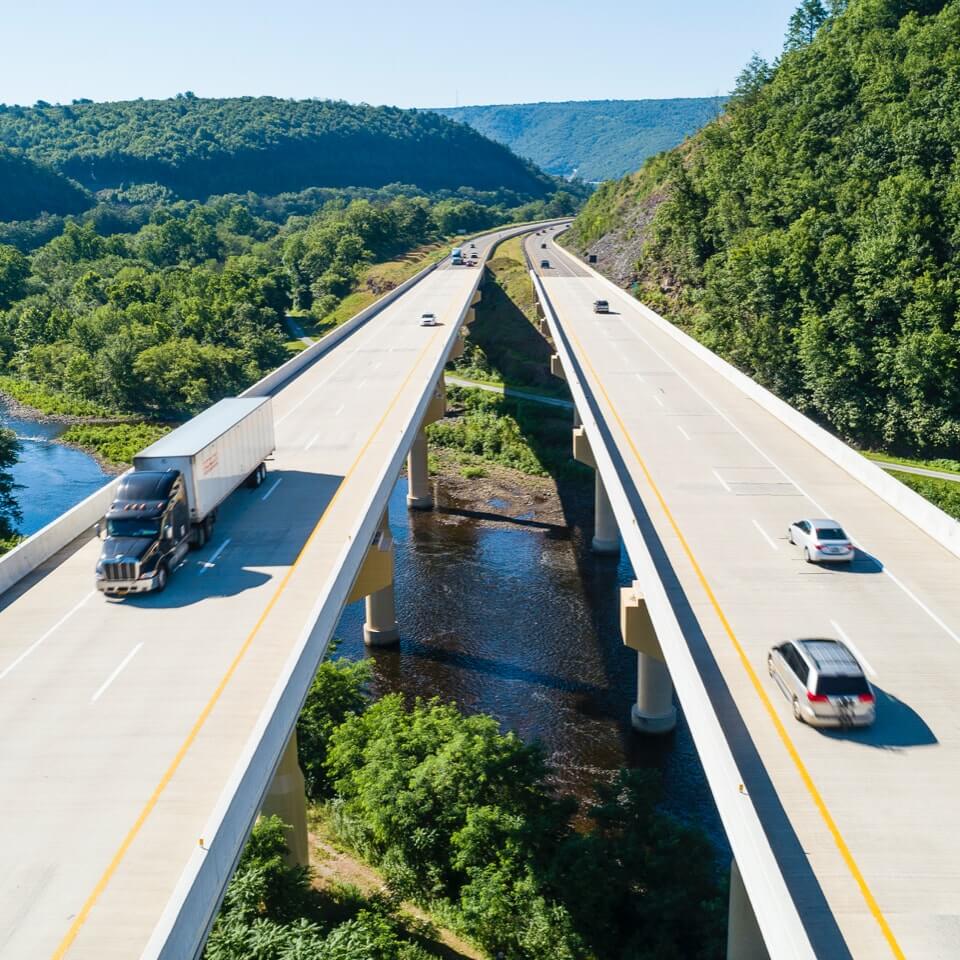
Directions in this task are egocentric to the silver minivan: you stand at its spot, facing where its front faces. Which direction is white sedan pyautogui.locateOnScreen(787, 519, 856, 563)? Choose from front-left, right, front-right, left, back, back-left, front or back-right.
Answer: front-right

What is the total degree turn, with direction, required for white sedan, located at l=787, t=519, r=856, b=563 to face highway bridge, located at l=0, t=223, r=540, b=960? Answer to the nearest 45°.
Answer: approximately 90° to its left

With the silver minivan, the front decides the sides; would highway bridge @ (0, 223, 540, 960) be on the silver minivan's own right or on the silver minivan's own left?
on the silver minivan's own left

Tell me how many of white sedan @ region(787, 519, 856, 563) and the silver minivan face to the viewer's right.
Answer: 0

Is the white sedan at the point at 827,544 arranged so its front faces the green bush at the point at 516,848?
no

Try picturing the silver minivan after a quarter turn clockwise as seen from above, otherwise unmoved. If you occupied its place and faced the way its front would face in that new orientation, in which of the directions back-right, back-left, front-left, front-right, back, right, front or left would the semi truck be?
back-left

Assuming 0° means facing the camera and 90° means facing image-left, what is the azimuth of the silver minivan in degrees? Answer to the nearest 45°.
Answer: approximately 135°

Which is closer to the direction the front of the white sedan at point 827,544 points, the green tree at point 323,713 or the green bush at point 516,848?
the green tree

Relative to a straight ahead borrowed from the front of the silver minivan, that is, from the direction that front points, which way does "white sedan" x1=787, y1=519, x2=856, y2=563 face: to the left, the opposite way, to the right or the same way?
the same way

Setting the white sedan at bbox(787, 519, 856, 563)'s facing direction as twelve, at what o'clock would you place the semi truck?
The semi truck is roughly at 10 o'clock from the white sedan.

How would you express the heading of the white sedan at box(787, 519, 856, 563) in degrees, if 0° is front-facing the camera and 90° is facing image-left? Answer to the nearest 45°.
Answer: approximately 135°
